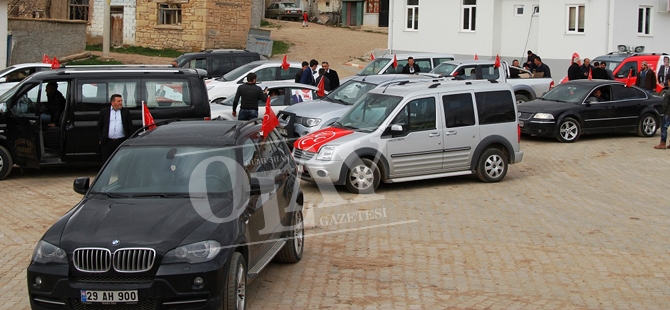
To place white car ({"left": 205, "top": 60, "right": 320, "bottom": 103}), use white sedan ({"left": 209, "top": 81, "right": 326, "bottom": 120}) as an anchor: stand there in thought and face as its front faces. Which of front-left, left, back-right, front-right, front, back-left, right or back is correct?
right

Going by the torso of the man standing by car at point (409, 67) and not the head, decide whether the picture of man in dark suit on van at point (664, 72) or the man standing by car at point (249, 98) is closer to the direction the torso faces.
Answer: the man standing by car

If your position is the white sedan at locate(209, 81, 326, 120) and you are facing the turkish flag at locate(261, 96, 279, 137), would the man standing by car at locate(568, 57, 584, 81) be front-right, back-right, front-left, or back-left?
back-left

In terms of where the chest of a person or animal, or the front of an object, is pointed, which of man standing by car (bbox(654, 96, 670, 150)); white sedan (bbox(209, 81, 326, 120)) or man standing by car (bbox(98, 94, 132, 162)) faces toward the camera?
man standing by car (bbox(98, 94, 132, 162))

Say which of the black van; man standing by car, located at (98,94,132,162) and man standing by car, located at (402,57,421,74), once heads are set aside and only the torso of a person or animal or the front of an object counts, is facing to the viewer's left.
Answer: the black van

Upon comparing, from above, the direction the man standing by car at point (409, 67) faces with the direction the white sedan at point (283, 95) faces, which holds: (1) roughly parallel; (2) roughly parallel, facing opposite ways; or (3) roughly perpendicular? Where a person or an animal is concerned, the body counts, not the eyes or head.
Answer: roughly perpendicular

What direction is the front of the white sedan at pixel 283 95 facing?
to the viewer's left

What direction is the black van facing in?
to the viewer's left

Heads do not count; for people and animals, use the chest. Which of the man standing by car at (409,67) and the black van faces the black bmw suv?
the man standing by car

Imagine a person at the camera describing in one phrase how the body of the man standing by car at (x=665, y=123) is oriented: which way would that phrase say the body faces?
to the viewer's left

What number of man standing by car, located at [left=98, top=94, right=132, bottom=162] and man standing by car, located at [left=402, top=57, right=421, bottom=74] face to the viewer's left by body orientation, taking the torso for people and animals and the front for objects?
0

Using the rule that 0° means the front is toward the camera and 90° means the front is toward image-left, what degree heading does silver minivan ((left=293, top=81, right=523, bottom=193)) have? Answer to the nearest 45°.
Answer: approximately 45°
